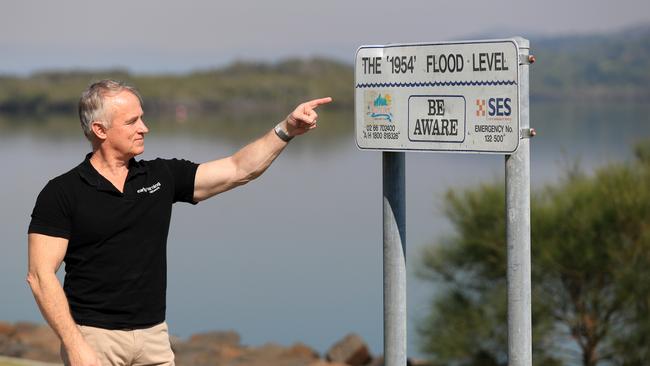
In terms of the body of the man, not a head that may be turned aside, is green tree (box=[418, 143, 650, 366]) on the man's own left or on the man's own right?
on the man's own left

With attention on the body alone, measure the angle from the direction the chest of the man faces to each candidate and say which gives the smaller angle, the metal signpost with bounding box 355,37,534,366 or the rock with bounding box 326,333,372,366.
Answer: the metal signpost

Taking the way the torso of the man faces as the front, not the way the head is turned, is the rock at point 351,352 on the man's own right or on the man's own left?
on the man's own left

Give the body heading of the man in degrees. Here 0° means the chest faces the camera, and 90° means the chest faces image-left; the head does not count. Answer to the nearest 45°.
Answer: approximately 315°

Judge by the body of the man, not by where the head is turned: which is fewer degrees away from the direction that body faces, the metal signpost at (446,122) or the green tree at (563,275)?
the metal signpost

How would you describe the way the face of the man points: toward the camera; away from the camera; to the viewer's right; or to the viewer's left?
to the viewer's right

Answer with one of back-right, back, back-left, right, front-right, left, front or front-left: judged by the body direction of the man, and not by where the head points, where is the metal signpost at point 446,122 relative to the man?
front-left
